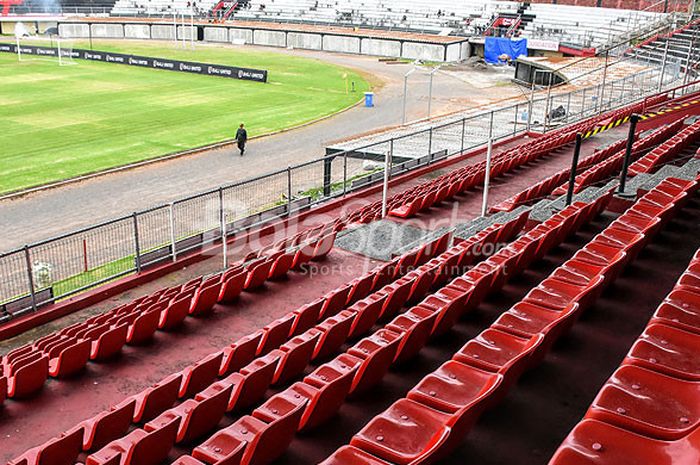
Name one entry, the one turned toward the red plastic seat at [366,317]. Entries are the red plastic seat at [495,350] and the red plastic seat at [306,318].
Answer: the red plastic seat at [495,350]

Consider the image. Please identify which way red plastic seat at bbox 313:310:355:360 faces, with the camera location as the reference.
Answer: facing away from the viewer and to the left of the viewer

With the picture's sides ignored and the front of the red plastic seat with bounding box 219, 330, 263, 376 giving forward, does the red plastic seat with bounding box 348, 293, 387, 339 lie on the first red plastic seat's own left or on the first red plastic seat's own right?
on the first red plastic seat's own right

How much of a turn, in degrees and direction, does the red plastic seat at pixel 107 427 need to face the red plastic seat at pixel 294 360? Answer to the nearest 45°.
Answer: approximately 135° to its right

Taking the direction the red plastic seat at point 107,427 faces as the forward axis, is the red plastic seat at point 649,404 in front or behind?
behind

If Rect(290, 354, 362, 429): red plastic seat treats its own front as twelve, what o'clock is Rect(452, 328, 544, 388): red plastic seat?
Rect(452, 328, 544, 388): red plastic seat is roughly at 4 o'clock from Rect(290, 354, 362, 429): red plastic seat.

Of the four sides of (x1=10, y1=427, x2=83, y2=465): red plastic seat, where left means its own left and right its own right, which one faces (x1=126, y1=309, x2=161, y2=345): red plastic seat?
right

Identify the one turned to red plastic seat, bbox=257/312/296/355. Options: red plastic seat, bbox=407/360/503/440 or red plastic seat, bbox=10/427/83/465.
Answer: red plastic seat, bbox=407/360/503/440

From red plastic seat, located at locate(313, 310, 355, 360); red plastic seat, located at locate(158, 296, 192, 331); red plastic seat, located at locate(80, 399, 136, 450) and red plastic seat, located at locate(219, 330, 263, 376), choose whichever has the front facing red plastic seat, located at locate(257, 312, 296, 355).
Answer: red plastic seat, located at locate(313, 310, 355, 360)
